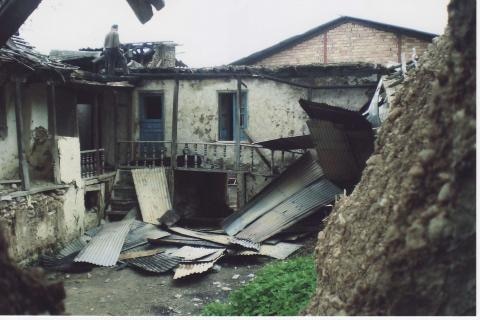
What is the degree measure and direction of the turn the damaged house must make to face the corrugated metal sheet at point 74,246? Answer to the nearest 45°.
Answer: approximately 45° to its right

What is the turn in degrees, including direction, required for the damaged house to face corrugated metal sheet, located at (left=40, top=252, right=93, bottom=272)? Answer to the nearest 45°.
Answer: approximately 45° to its right

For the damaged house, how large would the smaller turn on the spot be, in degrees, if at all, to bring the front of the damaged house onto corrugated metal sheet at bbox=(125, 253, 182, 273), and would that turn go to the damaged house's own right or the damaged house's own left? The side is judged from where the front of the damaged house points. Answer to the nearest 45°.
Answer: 0° — it already faces it

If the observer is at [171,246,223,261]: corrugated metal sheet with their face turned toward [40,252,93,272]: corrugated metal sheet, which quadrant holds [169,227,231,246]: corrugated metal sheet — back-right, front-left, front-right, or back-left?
back-right

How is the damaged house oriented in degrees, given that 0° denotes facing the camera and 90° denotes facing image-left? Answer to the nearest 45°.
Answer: approximately 0°

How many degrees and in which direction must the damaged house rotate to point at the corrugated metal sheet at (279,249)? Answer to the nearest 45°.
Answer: approximately 45° to its left

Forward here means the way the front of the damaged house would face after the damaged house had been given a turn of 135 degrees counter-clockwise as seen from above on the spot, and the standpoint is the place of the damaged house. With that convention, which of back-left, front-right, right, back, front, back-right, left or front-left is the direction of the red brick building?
front

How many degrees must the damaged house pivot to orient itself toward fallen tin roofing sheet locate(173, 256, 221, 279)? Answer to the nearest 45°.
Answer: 0° — it already faces it
